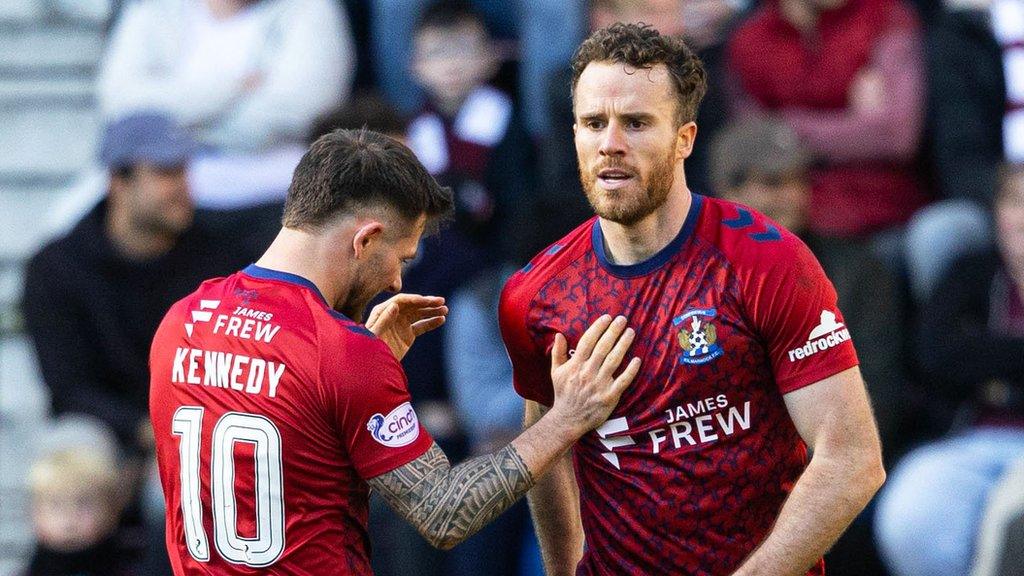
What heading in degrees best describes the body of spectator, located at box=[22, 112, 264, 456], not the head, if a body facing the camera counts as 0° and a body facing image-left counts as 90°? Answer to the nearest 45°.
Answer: approximately 315°

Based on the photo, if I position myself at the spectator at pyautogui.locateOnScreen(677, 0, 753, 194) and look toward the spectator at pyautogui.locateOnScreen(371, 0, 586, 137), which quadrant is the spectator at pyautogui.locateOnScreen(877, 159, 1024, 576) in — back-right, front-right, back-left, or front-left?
back-left

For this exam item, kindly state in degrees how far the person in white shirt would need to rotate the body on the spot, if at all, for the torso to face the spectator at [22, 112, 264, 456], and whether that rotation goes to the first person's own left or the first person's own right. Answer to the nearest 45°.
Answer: approximately 45° to the first person's own right

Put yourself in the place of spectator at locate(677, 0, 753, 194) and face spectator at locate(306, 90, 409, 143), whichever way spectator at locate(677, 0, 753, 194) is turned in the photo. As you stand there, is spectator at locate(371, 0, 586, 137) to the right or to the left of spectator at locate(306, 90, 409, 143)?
right

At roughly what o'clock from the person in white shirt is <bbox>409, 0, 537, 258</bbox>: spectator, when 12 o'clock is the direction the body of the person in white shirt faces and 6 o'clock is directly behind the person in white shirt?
The spectator is roughly at 10 o'clock from the person in white shirt.

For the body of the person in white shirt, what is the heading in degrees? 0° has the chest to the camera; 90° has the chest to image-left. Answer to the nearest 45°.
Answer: approximately 0°

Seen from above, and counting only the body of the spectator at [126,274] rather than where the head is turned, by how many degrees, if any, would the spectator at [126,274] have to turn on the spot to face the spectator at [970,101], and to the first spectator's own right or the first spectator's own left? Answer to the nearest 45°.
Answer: approximately 45° to the first spectator's own left

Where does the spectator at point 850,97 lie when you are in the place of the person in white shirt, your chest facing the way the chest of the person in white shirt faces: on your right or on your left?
on your left

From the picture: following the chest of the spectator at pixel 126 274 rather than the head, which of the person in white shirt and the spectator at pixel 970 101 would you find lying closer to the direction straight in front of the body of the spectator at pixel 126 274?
the spectator

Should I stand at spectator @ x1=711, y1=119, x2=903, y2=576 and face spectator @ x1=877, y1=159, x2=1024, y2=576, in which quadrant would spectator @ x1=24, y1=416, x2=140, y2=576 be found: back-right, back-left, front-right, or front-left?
back-right
